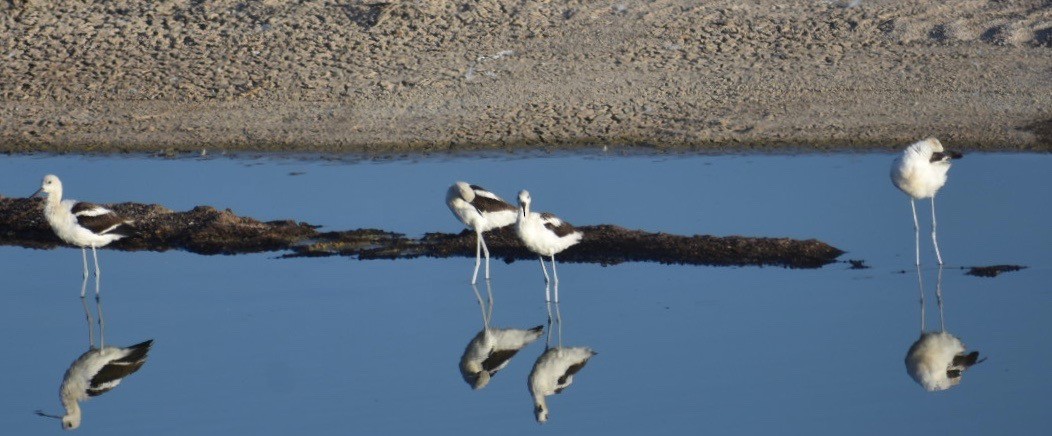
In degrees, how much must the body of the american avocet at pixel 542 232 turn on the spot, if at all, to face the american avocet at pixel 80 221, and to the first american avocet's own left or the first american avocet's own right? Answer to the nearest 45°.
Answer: approximately 45° to the first american avocet's own right

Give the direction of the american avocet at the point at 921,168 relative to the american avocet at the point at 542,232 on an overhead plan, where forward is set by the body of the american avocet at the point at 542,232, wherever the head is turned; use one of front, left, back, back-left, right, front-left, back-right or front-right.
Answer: back-left

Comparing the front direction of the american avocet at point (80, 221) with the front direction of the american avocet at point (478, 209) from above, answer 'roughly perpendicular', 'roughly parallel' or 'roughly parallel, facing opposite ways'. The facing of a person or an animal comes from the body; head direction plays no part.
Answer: roughly parallel

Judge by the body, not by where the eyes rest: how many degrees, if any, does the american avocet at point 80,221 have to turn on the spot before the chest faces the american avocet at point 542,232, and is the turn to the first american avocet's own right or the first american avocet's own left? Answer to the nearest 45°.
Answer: approximately 135° to the first american avocet's own left

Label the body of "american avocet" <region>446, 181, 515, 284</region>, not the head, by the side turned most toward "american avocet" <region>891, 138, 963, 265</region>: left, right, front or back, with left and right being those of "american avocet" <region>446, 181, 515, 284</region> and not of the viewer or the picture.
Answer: back

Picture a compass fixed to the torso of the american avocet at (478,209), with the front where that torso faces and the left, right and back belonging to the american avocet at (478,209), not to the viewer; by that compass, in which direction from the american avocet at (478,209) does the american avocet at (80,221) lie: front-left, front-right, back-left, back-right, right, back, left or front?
front

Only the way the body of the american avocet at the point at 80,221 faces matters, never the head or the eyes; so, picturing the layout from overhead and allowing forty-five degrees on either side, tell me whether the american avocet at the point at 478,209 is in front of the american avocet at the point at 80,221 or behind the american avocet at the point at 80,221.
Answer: behind

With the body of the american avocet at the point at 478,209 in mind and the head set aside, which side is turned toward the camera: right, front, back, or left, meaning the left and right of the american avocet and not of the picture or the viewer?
left

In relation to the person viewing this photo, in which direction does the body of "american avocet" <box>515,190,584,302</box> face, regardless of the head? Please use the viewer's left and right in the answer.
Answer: facing the viewer and to the left of the viewer

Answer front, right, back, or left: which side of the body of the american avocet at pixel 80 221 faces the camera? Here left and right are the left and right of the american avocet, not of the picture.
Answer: left

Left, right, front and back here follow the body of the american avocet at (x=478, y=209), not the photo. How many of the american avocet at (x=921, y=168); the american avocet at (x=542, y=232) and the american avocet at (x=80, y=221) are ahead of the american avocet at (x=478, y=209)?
1
